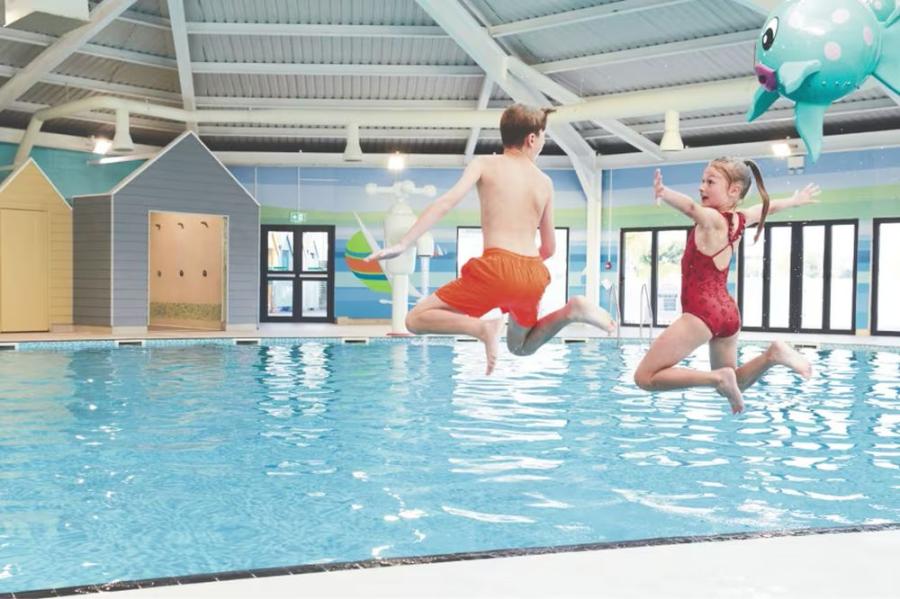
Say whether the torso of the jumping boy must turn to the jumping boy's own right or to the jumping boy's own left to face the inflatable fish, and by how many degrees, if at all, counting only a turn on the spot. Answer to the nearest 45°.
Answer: approximately 90° to the jumping boy's own right

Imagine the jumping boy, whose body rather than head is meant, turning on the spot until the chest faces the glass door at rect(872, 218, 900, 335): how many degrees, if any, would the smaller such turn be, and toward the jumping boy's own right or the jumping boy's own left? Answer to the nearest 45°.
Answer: approximately 45° to the jumping boy's own right

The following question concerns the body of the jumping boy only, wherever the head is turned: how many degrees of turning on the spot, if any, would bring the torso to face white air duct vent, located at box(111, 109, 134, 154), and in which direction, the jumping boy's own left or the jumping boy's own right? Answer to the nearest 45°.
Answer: approximately 45° to the jumping boy's own left

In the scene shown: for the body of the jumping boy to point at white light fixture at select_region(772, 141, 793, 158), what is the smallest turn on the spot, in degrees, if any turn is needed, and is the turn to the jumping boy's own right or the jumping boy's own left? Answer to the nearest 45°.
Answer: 0° — they already face it

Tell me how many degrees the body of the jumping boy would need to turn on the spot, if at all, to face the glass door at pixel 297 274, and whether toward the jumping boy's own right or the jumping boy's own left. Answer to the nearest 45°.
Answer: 0° — they already face it

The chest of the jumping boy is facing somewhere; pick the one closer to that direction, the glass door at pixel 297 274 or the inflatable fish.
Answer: the glass door

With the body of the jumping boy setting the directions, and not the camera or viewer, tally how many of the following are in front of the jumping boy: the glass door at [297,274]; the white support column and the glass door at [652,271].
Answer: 3

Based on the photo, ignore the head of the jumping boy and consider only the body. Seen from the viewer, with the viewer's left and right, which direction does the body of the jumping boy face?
facing away from the viewer
